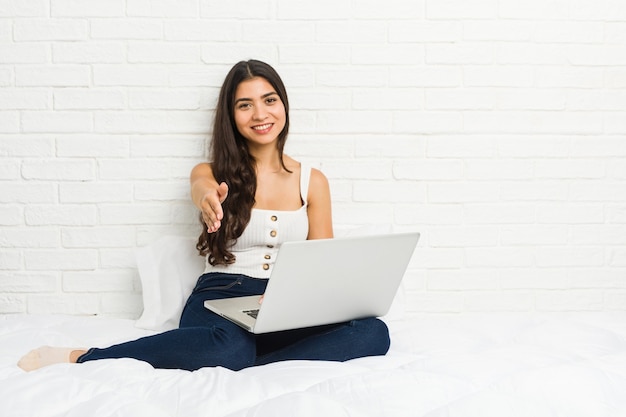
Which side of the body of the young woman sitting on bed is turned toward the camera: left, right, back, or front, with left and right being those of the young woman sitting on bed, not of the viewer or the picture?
front

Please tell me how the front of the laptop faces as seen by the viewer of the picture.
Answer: facing away from the viewer and to the left of the viewer

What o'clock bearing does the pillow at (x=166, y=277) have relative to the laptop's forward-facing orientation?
The pillow is roughly at 12 o'clock from the laptop.
